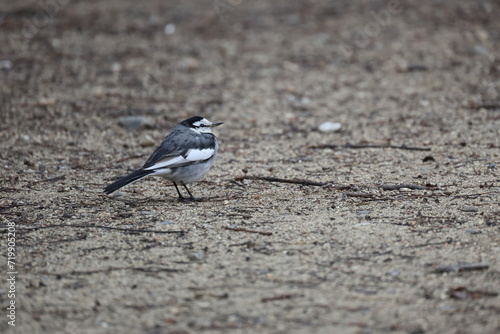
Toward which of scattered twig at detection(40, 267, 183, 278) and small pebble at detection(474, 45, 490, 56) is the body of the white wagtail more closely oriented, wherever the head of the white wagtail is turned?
the small pebble

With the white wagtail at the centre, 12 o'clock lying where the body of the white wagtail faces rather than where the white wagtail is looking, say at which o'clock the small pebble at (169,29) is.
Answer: The small pebble is roughly at 9 o'clock from the white wagtail.

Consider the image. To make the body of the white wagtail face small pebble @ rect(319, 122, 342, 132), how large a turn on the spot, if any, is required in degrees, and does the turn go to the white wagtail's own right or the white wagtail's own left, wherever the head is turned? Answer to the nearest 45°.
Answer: approximately 45° to the white wagtail's own left

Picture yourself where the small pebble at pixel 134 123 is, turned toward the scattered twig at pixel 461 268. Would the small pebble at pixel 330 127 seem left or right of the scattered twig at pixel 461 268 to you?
left

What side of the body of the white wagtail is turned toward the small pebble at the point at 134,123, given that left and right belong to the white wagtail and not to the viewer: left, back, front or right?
left

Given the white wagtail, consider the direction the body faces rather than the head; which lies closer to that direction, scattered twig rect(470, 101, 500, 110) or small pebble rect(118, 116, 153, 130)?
the scattered twig

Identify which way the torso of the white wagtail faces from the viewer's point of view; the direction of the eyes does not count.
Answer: to the viewer's right

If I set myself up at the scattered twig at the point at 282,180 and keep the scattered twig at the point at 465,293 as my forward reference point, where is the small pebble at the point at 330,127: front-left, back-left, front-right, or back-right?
back-left

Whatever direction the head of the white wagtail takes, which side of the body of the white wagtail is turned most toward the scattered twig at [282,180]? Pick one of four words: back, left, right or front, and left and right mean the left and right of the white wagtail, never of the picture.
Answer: front

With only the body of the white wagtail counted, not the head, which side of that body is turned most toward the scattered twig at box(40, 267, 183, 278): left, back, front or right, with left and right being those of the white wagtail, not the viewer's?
right

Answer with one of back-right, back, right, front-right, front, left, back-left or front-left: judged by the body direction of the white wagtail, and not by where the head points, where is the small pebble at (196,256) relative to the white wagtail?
right

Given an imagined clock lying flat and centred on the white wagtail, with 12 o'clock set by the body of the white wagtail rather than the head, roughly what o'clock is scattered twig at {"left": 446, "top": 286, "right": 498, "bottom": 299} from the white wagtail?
The scattered twig is roughly at 2 o'clock from the white wagtail.
